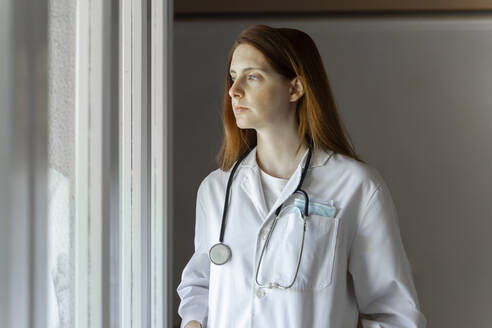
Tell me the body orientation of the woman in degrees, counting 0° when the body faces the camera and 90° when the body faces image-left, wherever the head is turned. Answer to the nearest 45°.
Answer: approximately 45°
